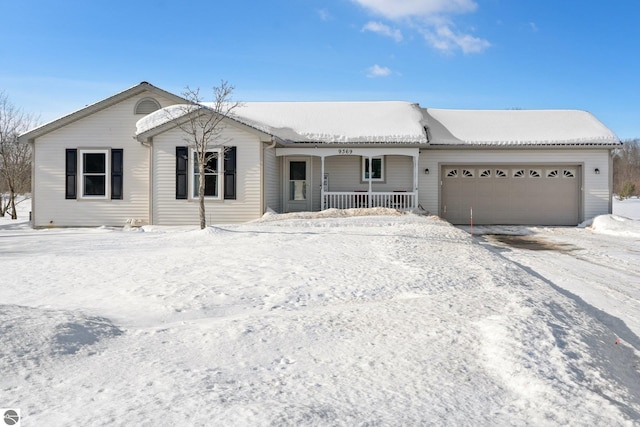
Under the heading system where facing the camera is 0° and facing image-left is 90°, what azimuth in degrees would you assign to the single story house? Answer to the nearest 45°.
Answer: approximately 0°

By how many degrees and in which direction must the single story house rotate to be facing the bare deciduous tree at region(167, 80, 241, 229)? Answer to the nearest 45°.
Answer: approximately 45° to its right
